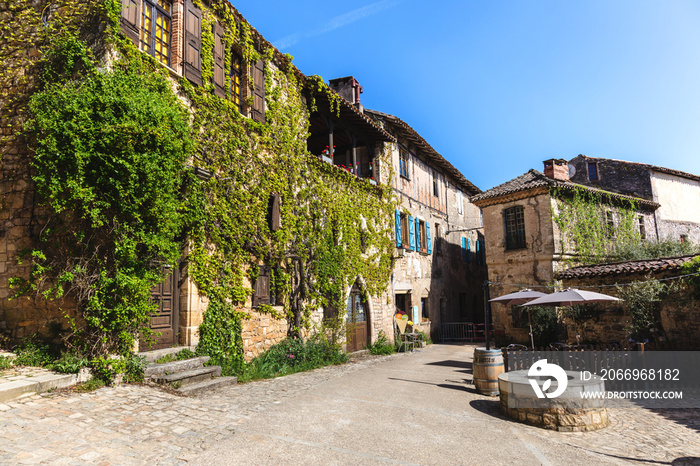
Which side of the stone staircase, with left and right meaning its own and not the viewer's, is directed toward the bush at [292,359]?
left

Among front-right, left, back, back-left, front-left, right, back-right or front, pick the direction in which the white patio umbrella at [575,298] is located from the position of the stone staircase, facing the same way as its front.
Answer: front-left

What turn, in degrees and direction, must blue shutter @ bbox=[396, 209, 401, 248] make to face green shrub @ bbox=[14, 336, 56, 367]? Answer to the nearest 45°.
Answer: approximately 90° to its right

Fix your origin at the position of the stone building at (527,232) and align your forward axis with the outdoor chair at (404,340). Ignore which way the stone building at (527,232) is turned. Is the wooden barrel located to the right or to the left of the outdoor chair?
left

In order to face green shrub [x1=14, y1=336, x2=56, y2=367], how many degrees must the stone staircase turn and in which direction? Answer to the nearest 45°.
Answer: approximately 135° to its right

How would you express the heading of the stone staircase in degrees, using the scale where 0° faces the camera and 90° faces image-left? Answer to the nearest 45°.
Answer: approximately 315°

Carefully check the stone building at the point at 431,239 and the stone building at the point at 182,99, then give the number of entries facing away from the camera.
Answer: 0

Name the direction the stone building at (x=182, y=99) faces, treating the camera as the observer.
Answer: facing the viewer and to the right of the viewer

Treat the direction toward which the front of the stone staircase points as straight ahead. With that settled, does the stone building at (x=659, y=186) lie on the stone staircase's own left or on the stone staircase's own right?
on the stone staircase's own left
